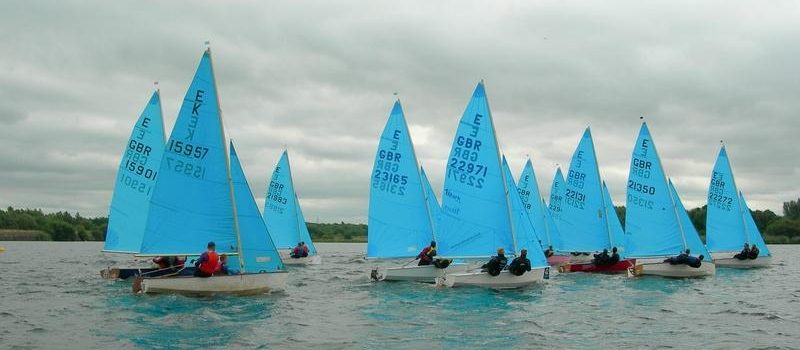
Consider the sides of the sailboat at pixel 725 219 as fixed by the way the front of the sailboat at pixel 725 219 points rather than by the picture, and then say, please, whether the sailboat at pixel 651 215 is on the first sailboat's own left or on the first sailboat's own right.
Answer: on the first sailboat's own right

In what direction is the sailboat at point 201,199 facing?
to the viewer's right

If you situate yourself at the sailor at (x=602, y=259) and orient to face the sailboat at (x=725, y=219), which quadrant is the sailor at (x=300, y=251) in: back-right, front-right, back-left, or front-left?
back-left

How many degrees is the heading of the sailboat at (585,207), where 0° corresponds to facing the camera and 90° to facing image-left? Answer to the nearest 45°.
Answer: approximately 270°

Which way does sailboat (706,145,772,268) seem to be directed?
to the viewer's right

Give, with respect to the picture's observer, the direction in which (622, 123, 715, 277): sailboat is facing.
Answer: facing to the right of the viewer

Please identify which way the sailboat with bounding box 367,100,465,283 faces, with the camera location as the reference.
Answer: facing to the right of the viewer
